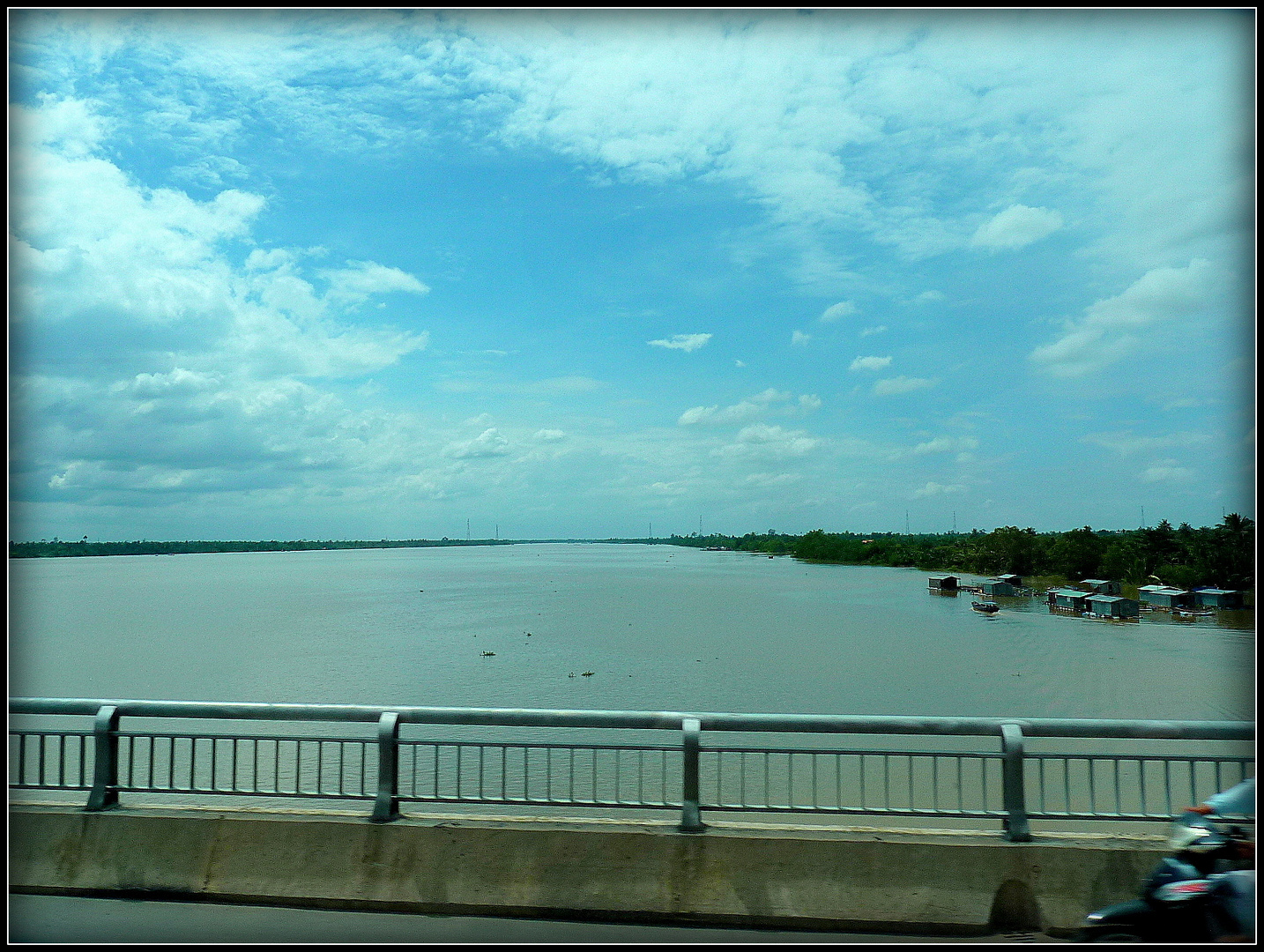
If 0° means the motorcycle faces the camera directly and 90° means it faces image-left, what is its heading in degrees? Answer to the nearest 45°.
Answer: approximately 90°

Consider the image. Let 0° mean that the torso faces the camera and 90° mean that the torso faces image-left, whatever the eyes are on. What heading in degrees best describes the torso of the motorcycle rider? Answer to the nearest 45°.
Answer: approximately 90°
